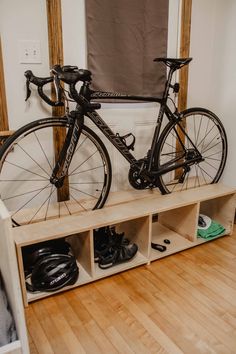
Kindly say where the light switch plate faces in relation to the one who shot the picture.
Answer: facing the viewer

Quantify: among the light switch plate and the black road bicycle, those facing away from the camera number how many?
0

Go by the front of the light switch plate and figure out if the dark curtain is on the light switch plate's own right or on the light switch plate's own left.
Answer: on the light switch plate's own left

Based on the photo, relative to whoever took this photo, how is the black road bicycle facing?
facing the viewer and to the left of the viewer
